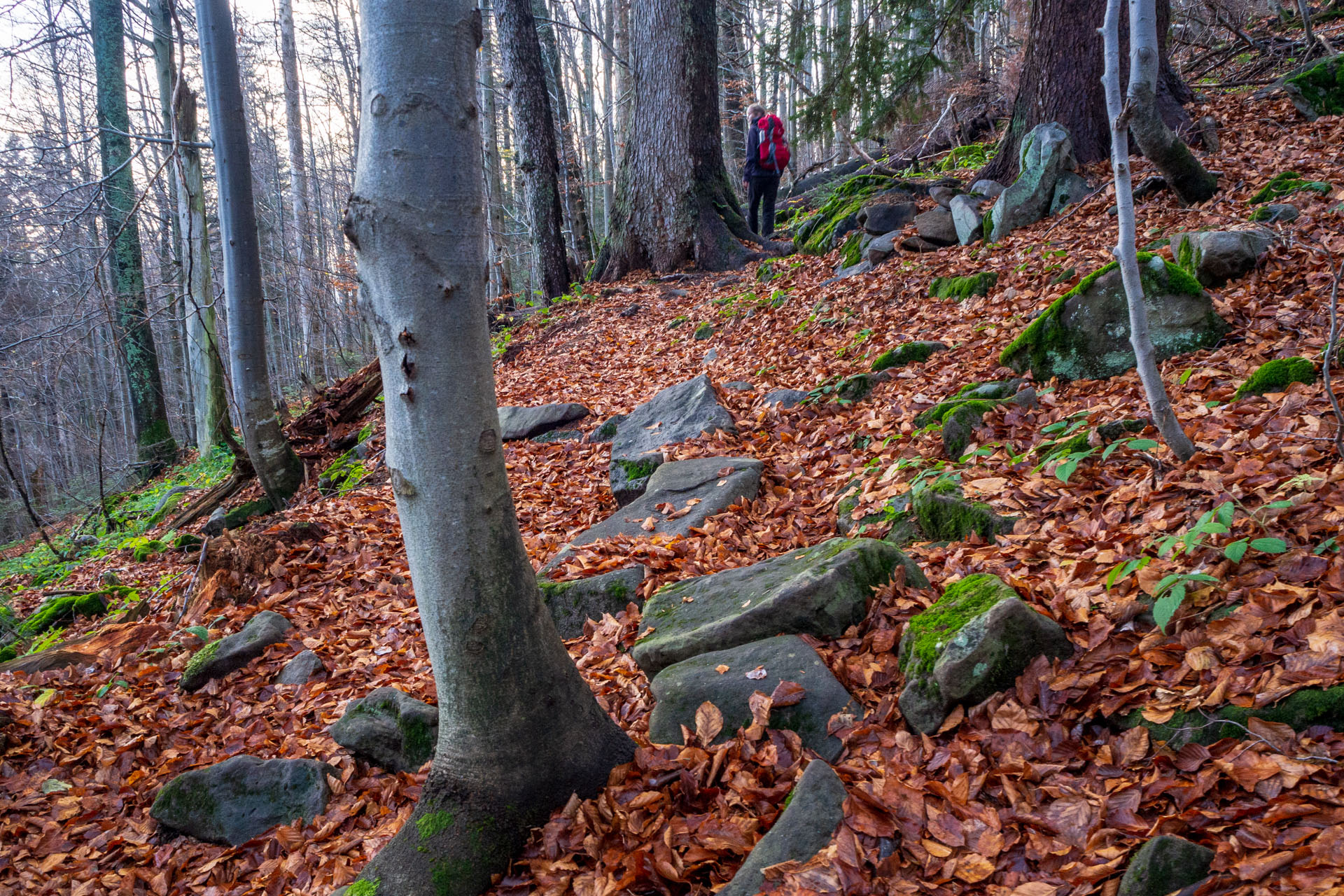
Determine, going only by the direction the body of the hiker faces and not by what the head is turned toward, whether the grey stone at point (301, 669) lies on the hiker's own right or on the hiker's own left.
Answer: on the hiker's own left

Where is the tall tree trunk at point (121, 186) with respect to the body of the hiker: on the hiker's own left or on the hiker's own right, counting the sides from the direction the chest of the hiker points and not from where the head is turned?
on the hiker's own left

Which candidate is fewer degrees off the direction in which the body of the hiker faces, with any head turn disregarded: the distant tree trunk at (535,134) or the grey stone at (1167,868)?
the distant tree trunk

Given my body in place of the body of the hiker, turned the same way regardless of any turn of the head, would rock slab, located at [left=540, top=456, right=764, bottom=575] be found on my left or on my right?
on my left

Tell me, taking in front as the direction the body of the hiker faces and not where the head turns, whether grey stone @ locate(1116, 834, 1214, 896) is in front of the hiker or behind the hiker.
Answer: behind

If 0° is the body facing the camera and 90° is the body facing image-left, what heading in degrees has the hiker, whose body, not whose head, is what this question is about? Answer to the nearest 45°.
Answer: approximately 135°

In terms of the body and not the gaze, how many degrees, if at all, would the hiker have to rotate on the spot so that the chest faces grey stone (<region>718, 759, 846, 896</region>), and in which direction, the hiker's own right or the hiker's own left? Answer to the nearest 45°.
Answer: approximately 135° to the hiker's own left

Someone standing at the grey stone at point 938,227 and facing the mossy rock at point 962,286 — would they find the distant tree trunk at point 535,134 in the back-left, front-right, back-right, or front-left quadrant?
back-right
